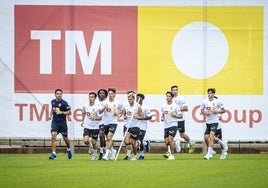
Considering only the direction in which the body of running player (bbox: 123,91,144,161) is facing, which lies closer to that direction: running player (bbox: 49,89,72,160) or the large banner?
the running player

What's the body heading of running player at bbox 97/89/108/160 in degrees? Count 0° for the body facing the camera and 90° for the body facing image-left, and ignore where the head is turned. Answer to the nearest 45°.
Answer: approximately 45°

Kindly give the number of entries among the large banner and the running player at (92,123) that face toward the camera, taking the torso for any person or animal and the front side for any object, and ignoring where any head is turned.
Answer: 2

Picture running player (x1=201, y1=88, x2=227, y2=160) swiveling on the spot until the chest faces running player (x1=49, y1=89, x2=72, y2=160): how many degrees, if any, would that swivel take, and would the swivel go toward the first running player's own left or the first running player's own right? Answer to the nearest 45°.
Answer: approximately 45° to the first running player's own right

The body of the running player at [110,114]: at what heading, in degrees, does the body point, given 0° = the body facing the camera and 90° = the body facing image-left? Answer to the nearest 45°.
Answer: approximately 45°

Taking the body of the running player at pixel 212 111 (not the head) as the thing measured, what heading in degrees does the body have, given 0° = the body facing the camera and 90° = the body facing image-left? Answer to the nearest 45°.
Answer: approximately 45°

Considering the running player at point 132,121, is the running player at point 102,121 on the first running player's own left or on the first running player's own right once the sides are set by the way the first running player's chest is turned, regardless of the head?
on the first running player's own right

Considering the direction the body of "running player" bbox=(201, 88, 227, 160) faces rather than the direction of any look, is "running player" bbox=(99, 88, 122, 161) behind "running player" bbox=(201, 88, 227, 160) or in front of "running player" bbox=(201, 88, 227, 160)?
in front

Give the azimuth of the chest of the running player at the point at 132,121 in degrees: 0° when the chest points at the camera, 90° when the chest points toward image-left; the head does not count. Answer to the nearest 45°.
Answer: approximately 45°

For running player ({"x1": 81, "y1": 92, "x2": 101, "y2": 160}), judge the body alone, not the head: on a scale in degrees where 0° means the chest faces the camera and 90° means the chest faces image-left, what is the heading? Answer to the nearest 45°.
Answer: approximately 0°
